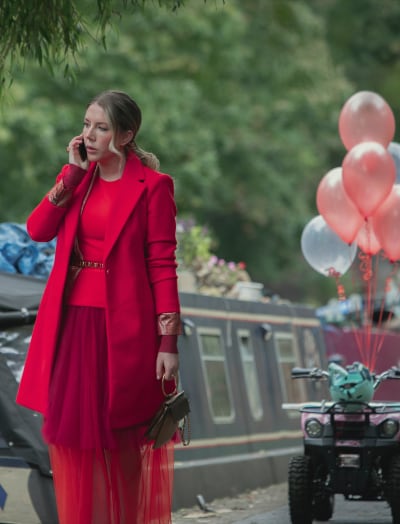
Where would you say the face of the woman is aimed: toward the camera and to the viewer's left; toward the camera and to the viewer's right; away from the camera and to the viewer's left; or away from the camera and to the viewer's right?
toward the camera and to the viewer's left

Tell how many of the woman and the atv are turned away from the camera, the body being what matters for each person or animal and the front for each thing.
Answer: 0

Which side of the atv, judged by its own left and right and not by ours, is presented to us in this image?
front

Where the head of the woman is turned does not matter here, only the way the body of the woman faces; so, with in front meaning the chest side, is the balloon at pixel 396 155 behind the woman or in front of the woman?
behind

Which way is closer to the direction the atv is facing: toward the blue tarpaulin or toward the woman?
the woman

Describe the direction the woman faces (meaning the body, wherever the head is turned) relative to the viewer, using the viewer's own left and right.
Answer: facing the viewer and to the left of the viewer

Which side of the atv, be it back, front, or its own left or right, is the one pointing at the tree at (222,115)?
back
